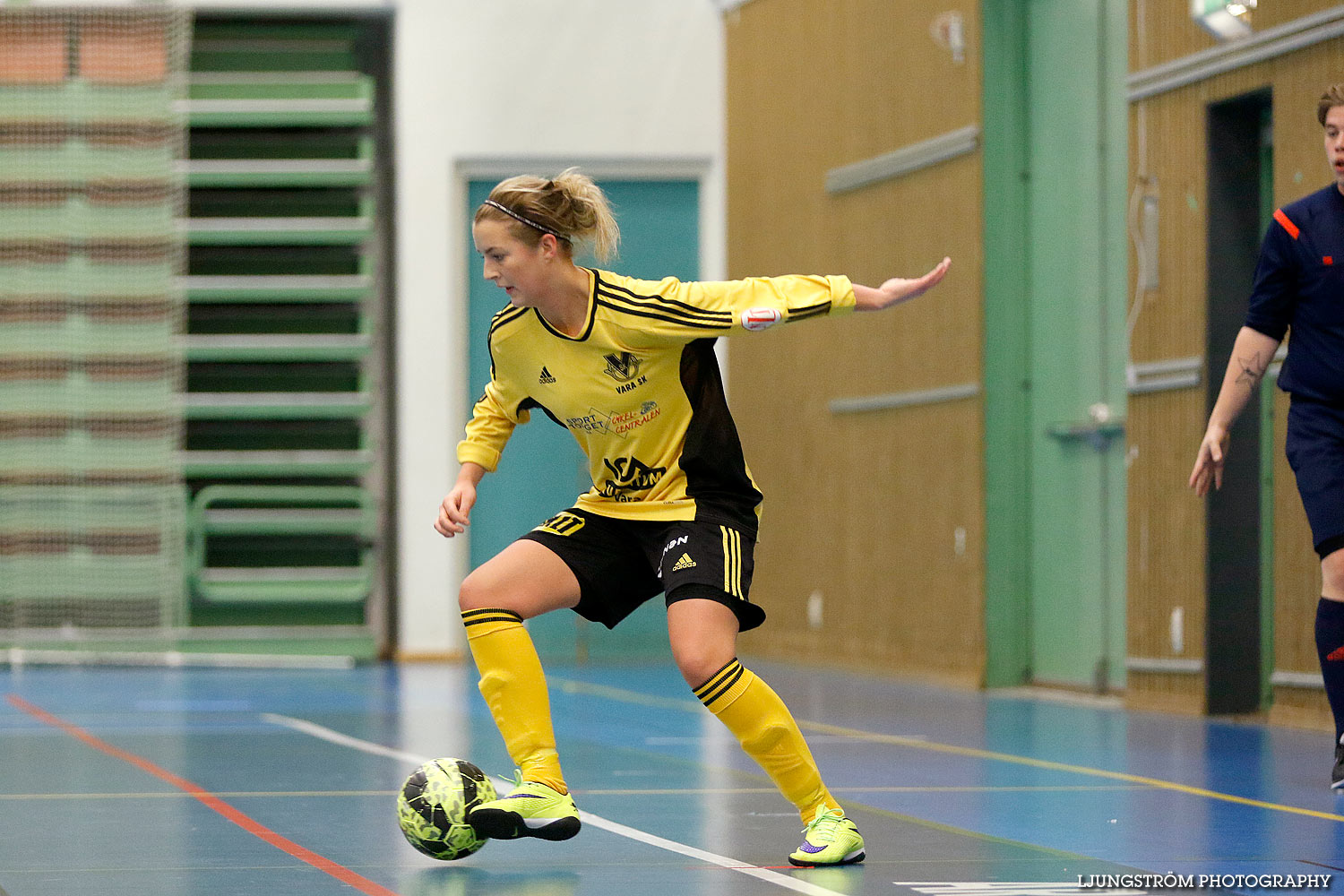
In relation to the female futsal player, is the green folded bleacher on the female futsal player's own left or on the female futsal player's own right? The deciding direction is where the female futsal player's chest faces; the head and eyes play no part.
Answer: on the female futsal player's own right

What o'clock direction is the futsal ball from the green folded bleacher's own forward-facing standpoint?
The futsal ball is roughly at 12 o'clock from the green folded bleacher.

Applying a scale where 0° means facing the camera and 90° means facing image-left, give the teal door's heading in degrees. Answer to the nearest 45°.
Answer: approximately 0°

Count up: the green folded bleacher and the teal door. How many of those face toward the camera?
2

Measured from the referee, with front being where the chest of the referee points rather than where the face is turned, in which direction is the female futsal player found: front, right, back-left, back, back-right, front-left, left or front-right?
front-right

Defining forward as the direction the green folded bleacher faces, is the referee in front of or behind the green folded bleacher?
in front

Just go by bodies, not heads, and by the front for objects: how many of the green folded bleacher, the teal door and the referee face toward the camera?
3

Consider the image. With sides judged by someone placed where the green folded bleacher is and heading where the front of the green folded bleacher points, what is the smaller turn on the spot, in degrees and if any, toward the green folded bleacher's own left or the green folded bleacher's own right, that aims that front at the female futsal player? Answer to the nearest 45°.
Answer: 0° — it already faces them
